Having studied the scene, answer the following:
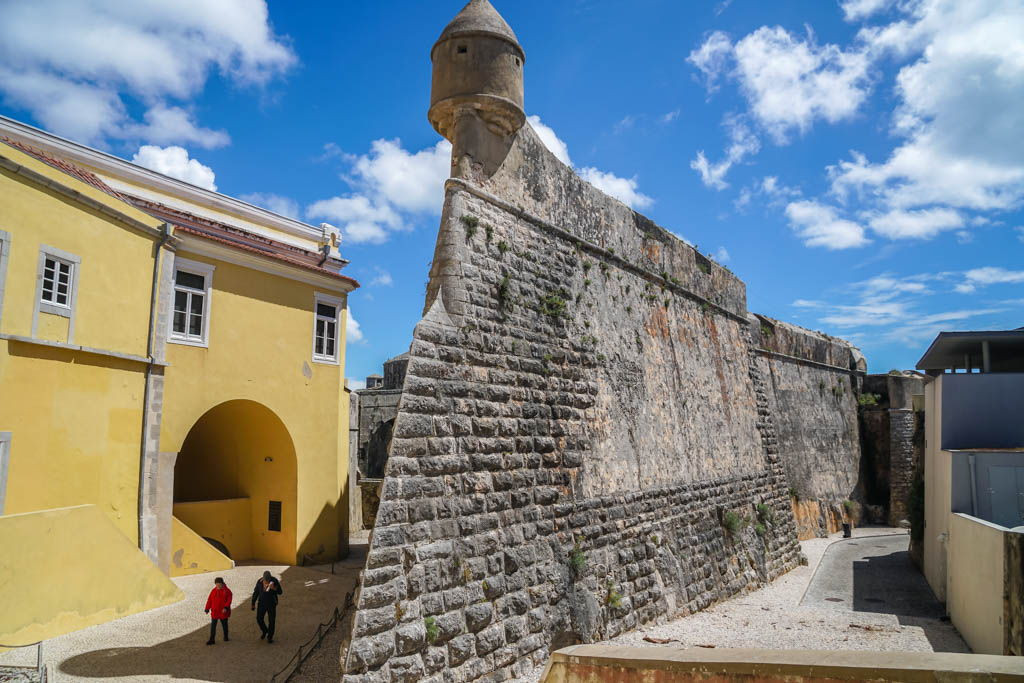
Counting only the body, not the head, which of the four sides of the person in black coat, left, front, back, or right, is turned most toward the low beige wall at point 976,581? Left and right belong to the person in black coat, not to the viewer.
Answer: left

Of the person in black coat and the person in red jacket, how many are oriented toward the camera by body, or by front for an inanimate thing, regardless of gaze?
2

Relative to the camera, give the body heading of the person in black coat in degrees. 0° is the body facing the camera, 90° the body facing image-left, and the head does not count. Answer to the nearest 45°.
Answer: approximately 0°

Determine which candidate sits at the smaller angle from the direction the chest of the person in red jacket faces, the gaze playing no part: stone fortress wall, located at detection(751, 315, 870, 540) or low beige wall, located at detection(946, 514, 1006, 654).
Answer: the low beige wall

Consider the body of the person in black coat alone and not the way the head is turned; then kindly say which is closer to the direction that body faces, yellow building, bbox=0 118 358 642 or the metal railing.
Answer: the metal railing

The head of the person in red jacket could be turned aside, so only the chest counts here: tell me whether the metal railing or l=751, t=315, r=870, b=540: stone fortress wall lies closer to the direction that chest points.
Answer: the metal railing

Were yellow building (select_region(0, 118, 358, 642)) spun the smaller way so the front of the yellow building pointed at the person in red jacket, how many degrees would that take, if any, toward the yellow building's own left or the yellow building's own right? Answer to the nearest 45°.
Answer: approximately 45° to the yellow building's own right

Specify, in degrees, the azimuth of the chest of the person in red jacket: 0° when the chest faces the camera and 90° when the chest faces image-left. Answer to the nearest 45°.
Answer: approximately 0°
